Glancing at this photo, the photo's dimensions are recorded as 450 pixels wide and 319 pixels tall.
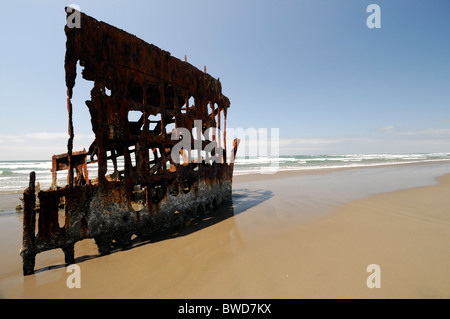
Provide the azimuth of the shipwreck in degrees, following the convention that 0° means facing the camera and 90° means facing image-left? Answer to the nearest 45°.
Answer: approximately 225°
